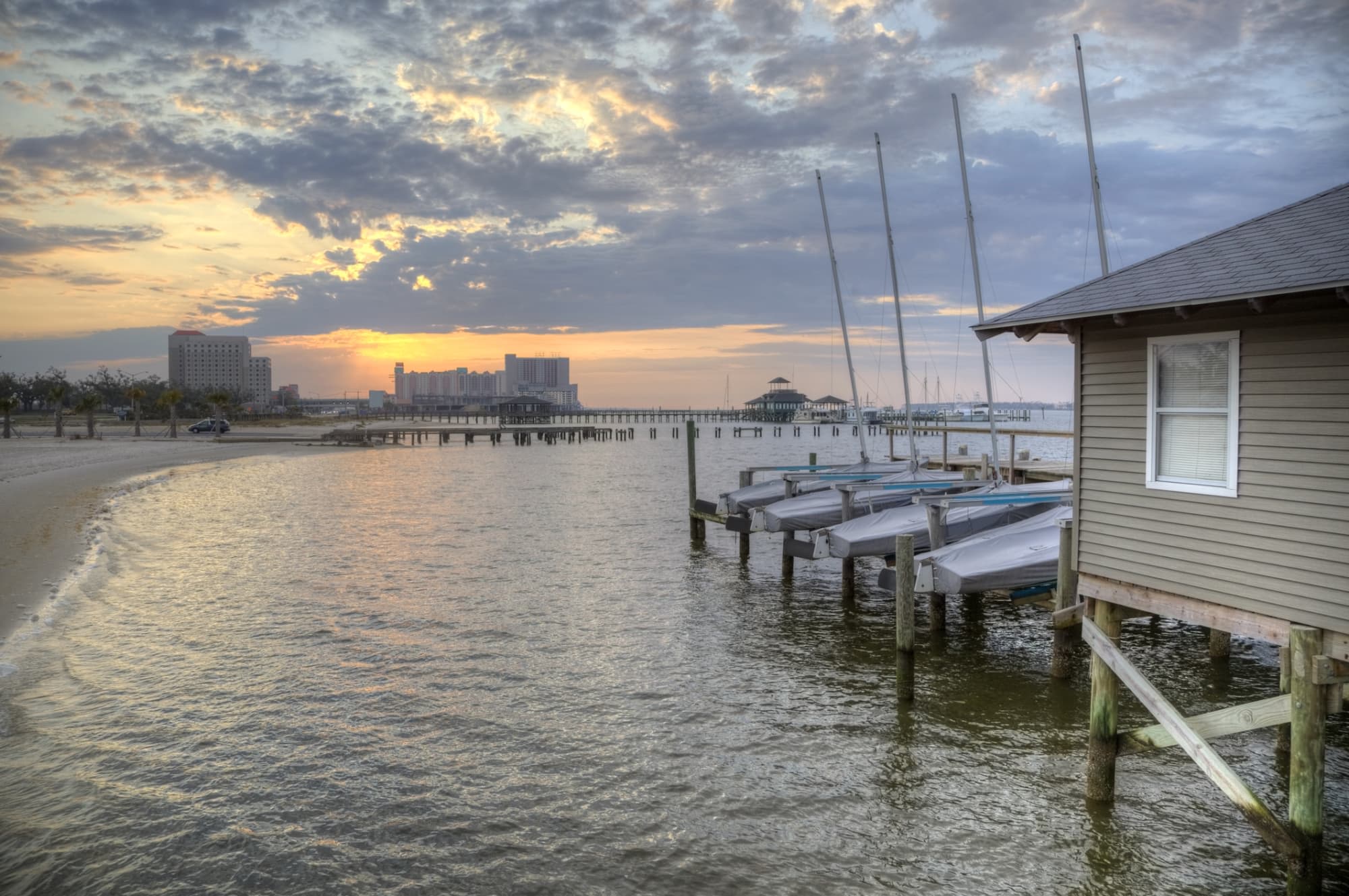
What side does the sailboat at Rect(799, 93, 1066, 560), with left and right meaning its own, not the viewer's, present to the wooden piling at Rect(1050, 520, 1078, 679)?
right

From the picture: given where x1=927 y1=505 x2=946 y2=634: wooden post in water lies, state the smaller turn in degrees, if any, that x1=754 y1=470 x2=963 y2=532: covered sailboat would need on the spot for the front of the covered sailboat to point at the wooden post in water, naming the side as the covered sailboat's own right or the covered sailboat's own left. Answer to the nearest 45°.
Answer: approximately 90° to the covered sailboat's own right

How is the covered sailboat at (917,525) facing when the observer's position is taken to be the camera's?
facing away from the viewer and to the right of the viewer

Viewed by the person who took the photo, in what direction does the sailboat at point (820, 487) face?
facing away from the viewer and to the right of the viewer
